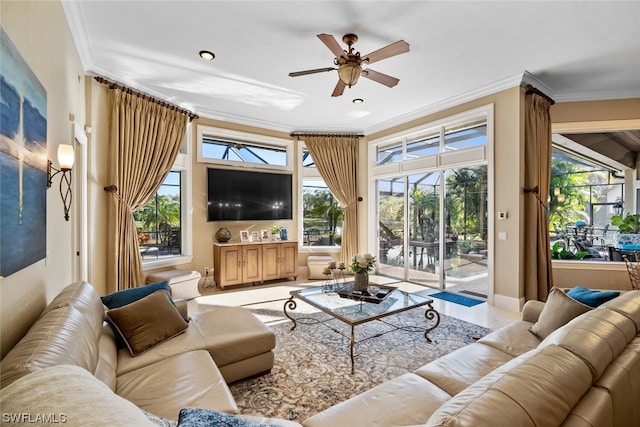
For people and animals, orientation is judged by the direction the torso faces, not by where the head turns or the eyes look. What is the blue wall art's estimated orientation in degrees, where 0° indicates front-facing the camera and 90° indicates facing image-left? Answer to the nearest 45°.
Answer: approximately 270°

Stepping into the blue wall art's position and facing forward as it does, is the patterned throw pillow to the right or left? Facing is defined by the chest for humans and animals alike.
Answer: on its right

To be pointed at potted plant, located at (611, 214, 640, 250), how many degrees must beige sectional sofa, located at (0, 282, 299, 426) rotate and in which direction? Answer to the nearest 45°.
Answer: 0° — it already faces it

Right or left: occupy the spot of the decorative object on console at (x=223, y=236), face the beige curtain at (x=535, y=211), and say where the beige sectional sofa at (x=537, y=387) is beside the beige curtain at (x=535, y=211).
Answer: right

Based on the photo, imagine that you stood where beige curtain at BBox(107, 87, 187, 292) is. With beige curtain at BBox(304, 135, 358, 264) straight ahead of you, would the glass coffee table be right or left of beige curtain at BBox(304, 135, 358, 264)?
right

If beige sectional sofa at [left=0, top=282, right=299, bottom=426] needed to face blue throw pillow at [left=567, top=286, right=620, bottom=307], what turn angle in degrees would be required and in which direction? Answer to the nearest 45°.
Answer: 0° — it already faces it

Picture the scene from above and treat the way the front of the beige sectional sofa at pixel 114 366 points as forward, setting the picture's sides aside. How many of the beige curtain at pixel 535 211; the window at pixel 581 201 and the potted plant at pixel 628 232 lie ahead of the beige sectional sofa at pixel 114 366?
3

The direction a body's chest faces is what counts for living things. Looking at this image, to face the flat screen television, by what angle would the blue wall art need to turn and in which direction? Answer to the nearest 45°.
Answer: approximately 45° to its left

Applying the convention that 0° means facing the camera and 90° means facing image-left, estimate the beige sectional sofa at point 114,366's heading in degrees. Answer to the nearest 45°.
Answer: approximately 270°

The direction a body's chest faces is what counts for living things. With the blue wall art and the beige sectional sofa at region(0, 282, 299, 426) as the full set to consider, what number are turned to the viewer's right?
2

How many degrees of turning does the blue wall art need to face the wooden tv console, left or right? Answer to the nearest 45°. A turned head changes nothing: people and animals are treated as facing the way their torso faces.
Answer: approximately 45° to its left
